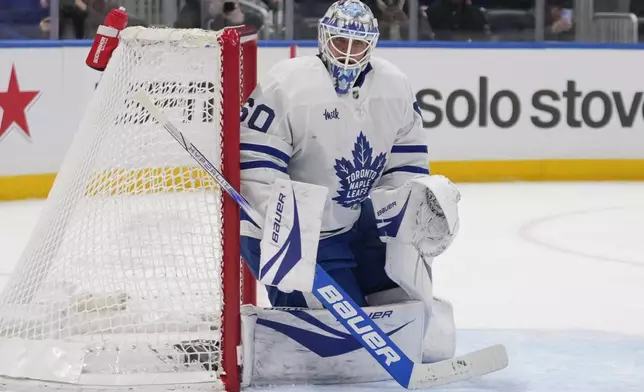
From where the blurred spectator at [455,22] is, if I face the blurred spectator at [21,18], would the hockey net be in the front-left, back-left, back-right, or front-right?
front-left

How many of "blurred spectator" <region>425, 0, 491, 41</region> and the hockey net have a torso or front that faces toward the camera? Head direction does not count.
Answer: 1

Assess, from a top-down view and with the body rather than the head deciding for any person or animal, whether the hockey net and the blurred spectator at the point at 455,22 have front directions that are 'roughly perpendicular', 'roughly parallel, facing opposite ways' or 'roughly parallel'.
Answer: roughly perpendicular

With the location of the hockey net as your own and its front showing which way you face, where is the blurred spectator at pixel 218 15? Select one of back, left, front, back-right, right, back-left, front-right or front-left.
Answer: left

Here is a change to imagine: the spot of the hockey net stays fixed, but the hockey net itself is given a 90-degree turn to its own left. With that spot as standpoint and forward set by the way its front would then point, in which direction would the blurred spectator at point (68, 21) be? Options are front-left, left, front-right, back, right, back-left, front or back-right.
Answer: front

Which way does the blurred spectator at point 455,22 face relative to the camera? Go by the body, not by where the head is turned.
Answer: toward the camera

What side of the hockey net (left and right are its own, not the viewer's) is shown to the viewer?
right

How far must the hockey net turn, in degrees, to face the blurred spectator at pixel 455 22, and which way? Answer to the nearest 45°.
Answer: approximately 45° to its left

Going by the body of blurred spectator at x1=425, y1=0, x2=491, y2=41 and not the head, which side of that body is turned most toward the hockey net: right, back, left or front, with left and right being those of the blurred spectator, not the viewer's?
front

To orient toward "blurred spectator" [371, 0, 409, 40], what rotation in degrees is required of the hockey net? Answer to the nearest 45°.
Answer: approximately 90° to its left
